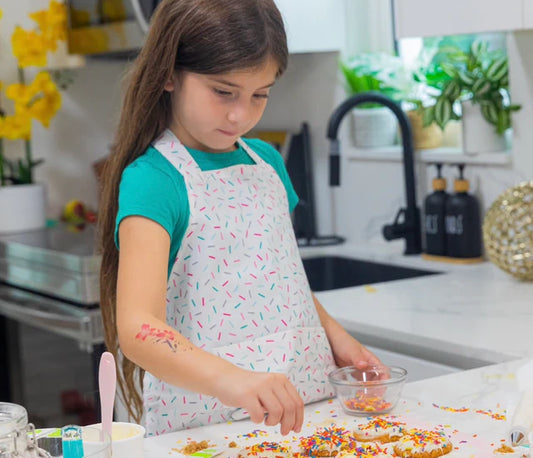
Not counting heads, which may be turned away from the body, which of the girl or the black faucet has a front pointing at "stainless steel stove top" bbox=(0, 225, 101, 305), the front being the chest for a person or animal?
the black faucet

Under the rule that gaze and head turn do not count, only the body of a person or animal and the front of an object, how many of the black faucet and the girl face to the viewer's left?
1

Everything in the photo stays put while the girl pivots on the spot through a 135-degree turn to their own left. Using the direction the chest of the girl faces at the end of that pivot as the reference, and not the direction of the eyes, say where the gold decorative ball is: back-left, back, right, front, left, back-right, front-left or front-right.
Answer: front-right

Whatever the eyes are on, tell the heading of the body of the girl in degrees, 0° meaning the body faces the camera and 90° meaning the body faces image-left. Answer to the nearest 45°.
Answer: approximately 315°

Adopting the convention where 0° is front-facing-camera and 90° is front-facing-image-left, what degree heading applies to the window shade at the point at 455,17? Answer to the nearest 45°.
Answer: approximately 45°

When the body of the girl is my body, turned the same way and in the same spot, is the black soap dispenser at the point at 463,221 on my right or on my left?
on my left

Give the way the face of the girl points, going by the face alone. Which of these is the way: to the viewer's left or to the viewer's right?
to the viewer's right

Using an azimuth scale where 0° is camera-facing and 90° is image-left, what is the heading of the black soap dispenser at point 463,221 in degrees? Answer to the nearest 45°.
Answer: approximately 45°

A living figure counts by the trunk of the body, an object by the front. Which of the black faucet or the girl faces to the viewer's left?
the black faucet

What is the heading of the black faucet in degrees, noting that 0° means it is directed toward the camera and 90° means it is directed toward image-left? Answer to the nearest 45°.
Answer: approximately 90°

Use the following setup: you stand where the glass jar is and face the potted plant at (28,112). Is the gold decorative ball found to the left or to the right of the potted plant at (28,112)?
right
